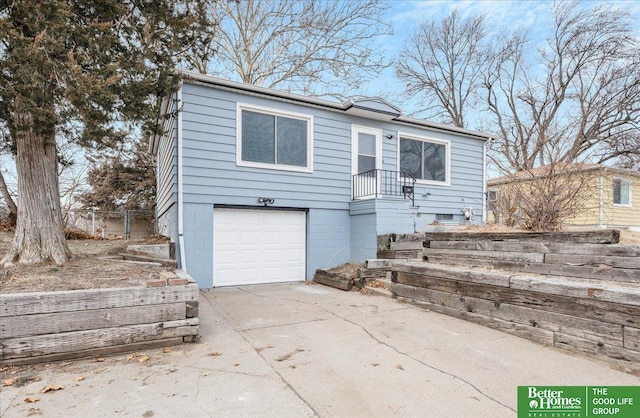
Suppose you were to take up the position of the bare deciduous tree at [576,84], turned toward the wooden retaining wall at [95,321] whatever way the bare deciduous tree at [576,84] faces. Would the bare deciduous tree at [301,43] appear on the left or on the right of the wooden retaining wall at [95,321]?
right

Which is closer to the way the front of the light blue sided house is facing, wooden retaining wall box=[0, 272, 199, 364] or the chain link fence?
the wooden retaining wall

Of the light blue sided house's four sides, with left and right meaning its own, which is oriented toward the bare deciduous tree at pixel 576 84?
left

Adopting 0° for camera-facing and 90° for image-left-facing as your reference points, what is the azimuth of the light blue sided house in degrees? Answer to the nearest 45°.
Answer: approximately 315°

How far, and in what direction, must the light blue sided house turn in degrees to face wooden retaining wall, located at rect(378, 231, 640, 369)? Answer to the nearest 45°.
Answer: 0° — it already faces it

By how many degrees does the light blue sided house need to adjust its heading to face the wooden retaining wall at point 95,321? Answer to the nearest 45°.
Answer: approximately 45° to its right

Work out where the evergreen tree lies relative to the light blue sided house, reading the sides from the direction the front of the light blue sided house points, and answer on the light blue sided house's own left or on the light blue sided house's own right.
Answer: on the light blue sided house's own right
